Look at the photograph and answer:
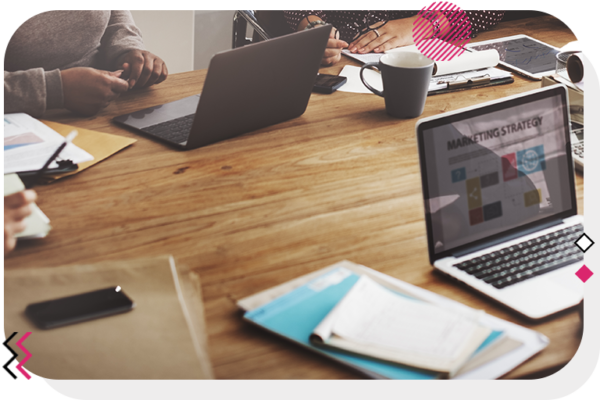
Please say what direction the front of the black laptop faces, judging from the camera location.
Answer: facing away from the viewer and to the left of the viewer

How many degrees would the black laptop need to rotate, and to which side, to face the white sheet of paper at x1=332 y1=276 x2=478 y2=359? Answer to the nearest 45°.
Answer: approximately 135° to its left

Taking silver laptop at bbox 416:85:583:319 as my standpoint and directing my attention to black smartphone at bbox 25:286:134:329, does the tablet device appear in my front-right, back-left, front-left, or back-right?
back-right
